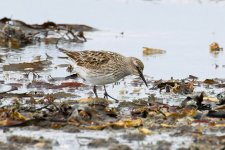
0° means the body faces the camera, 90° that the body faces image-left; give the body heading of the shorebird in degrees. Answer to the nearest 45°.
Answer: approximately 270°
